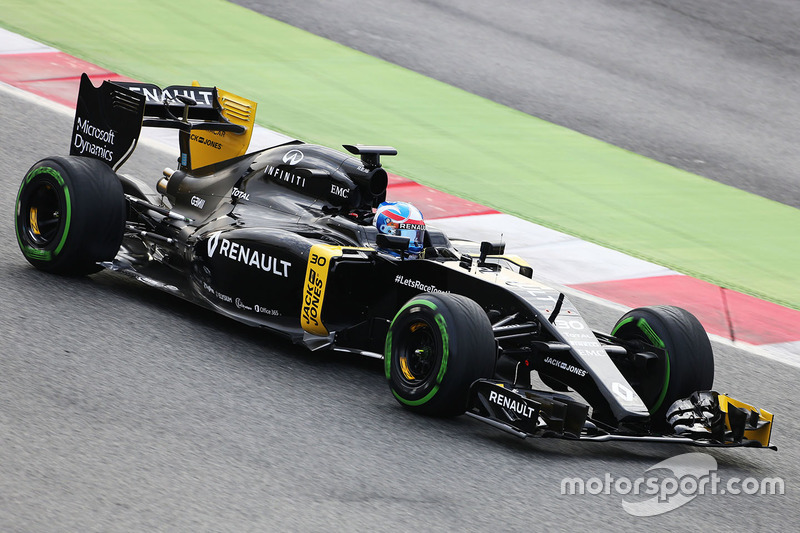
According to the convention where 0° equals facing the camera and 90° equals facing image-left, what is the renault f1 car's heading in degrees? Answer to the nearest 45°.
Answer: approximately 315°
